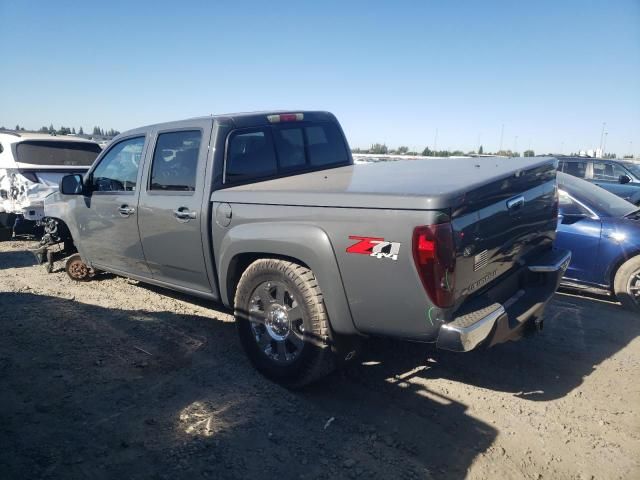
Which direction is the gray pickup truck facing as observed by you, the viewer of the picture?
facing away from the viewer and to the left of the viewer

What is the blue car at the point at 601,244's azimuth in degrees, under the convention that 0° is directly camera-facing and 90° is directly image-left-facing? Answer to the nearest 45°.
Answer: approximately 315°

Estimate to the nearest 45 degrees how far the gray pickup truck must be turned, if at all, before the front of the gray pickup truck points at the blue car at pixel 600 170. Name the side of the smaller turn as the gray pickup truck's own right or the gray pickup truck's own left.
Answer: approximately 90° to the gray pickup truck's own right

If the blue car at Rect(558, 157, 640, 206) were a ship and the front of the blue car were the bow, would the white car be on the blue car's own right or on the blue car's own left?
on the blue car's own right

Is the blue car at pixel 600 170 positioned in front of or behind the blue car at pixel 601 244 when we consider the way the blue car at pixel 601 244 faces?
behind

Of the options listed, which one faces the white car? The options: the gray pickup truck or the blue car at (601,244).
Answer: the gray pickup truck

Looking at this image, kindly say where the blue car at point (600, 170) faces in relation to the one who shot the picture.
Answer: facing the viewer and to the right of the viewer
